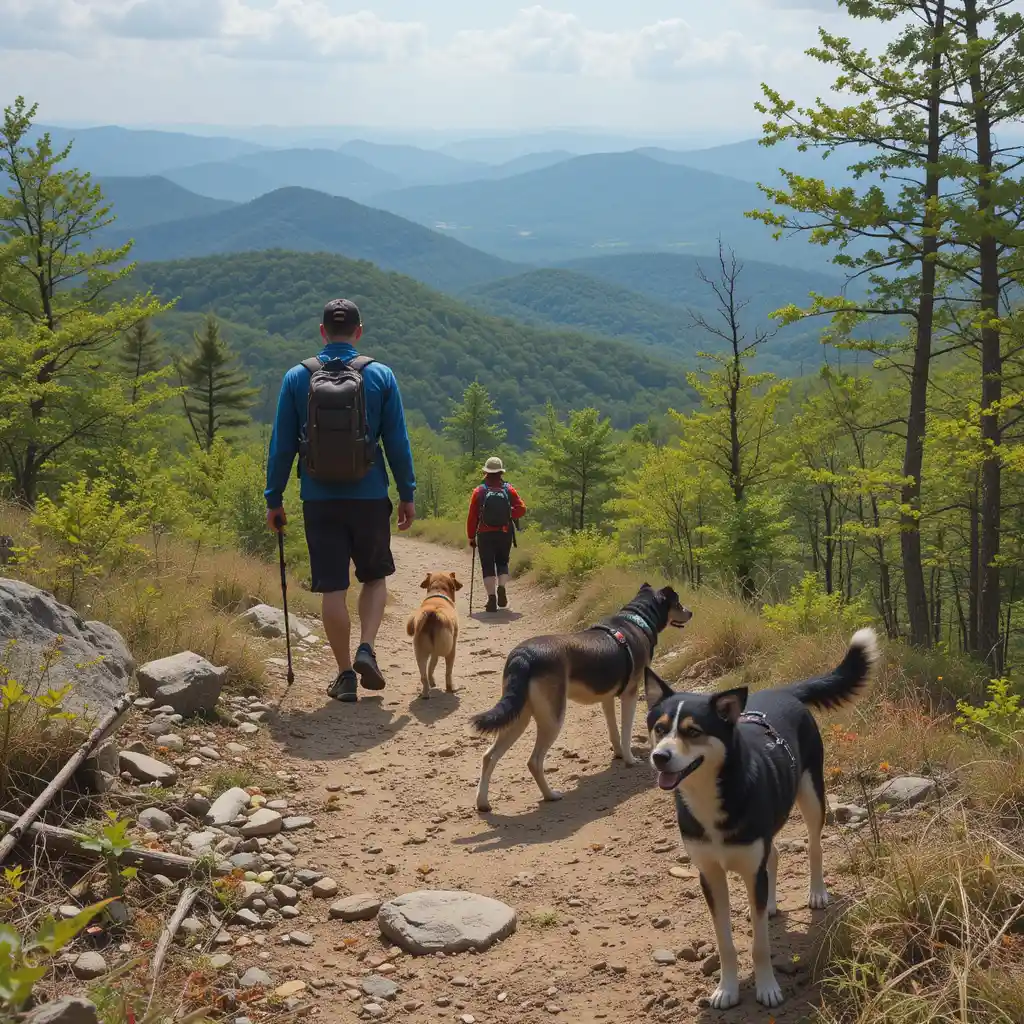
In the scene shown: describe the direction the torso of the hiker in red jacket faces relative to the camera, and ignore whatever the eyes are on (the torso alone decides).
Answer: away from the camera

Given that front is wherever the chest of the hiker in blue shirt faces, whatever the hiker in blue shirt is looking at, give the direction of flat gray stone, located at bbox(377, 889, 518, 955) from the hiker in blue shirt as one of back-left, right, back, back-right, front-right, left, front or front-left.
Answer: back

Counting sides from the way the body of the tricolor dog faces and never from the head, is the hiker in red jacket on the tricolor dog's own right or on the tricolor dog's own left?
on the tricolor dog's own right

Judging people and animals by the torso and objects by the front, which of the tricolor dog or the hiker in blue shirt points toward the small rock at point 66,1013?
the tricolor dog

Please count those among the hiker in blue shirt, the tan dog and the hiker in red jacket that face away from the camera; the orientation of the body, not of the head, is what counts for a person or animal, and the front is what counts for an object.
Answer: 3

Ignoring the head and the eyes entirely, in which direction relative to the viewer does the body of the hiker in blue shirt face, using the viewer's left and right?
facing away from the viewer

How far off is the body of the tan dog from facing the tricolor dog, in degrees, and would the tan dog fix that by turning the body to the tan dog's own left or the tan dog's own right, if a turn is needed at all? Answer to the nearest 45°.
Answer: approximately 180°

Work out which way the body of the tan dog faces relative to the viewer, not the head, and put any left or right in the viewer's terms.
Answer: facing away from the viewer

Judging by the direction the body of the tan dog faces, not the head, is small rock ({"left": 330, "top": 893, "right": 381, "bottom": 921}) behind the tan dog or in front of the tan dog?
behind

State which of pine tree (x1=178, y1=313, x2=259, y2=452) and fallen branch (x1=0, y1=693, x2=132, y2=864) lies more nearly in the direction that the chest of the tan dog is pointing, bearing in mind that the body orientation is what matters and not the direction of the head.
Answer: the pine tree

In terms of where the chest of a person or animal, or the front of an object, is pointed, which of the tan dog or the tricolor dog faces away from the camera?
the tan dog

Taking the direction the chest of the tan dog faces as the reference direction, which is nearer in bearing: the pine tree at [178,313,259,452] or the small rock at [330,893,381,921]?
the pine tree
